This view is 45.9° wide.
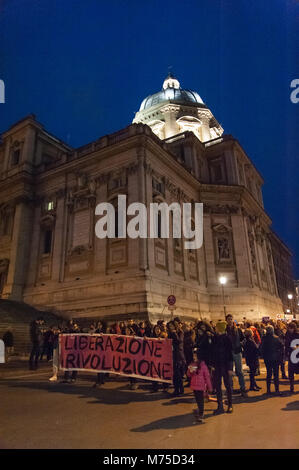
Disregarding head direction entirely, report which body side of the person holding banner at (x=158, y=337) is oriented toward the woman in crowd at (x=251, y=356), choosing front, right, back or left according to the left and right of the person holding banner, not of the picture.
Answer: left

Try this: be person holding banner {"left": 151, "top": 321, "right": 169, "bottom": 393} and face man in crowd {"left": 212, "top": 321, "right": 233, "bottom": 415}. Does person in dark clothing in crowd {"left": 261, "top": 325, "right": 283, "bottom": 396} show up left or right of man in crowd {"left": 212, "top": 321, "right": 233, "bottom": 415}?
left

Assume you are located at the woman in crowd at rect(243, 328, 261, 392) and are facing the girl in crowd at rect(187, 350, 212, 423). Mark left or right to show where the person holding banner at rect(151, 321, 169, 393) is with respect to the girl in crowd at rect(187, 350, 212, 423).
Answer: right

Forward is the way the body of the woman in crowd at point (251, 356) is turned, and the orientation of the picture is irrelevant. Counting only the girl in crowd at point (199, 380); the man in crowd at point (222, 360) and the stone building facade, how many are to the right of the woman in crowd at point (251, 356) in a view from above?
2
